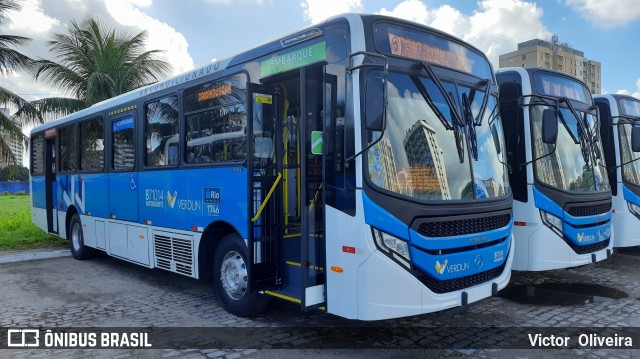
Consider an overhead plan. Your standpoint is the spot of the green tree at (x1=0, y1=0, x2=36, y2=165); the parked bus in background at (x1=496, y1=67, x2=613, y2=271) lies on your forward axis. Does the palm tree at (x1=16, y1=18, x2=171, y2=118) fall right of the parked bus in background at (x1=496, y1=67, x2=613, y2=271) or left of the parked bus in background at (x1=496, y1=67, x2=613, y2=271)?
left

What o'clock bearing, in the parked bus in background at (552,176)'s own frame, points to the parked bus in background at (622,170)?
the parked bus in background at (622,170) is roughly at 8 o'clock from the parked bus in background at (552,176).

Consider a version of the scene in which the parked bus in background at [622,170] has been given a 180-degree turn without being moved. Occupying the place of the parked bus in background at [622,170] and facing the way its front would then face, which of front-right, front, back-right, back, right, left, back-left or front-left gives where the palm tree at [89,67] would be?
front-left

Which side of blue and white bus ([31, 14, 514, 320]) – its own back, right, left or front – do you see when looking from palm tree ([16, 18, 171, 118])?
back

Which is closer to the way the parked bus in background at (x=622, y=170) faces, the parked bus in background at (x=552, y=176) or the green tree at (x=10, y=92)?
the parked bus in background

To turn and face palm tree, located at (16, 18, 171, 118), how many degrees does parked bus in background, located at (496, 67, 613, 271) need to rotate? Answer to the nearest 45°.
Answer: approximately 135° to its right

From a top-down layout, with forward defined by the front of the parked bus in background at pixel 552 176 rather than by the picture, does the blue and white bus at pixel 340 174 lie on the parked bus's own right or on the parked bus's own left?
on the parked bus's own right

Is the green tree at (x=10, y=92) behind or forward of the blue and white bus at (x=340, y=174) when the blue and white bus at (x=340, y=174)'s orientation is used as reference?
behind

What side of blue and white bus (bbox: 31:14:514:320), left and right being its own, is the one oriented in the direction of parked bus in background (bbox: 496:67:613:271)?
left

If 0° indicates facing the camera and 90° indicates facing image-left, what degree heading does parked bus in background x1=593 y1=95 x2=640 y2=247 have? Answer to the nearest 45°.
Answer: approximately 315°

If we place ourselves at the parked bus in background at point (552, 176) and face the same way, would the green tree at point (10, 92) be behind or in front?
behind

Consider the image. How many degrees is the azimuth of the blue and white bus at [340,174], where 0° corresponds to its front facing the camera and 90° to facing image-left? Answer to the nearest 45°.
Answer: approximately 315°

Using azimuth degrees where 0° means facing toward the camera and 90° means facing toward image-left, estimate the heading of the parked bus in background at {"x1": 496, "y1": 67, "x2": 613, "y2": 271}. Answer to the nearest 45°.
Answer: approximately 315°

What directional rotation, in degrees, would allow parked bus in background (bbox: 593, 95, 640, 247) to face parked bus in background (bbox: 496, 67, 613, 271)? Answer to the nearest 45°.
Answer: approximately 45° to its right
